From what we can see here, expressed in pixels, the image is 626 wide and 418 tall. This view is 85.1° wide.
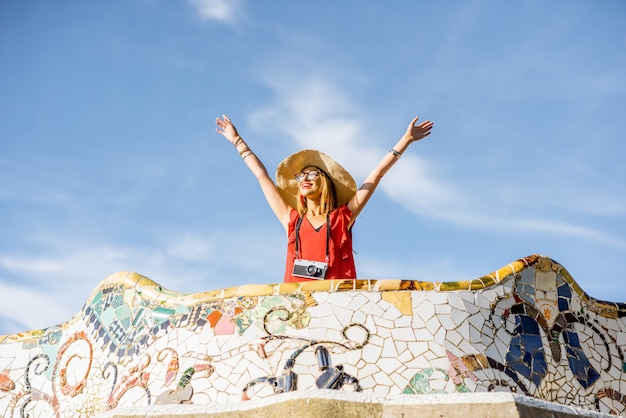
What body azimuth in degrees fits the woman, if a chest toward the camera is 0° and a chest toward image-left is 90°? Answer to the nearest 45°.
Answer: approximately 0°
